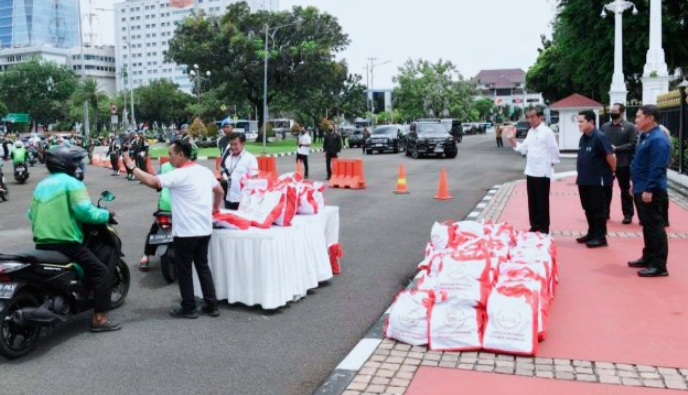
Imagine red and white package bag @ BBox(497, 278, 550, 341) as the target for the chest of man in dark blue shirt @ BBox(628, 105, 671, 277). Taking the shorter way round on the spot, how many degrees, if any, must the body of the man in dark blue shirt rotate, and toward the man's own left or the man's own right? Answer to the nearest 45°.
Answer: approximately 90° to the man's own left

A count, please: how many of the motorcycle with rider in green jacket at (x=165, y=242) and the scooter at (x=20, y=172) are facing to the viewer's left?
0

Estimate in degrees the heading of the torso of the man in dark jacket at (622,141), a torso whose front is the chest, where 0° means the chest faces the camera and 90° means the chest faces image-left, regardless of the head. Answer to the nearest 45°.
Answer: approximately 45°

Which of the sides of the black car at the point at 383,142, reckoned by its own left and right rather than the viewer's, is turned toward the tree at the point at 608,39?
left

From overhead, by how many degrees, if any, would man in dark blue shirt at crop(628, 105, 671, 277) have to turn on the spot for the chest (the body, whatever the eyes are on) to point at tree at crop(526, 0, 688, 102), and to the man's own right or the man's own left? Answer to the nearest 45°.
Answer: approximately 90° to the man's own right

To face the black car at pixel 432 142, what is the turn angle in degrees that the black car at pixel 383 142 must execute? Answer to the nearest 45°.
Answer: approximately 45° to its left

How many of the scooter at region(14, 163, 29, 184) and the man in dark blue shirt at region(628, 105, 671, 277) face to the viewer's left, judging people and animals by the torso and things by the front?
1

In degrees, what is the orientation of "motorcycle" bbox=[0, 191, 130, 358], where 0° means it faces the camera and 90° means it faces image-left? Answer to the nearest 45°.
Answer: approximately 225°

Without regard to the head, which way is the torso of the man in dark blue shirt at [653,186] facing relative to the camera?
to the viewer's left

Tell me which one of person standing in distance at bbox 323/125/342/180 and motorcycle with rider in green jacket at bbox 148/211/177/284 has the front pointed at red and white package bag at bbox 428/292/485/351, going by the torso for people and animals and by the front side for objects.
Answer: the person standing in distance

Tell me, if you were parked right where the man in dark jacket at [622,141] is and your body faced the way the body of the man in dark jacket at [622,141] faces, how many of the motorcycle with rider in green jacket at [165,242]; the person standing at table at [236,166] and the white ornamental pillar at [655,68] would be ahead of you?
2
